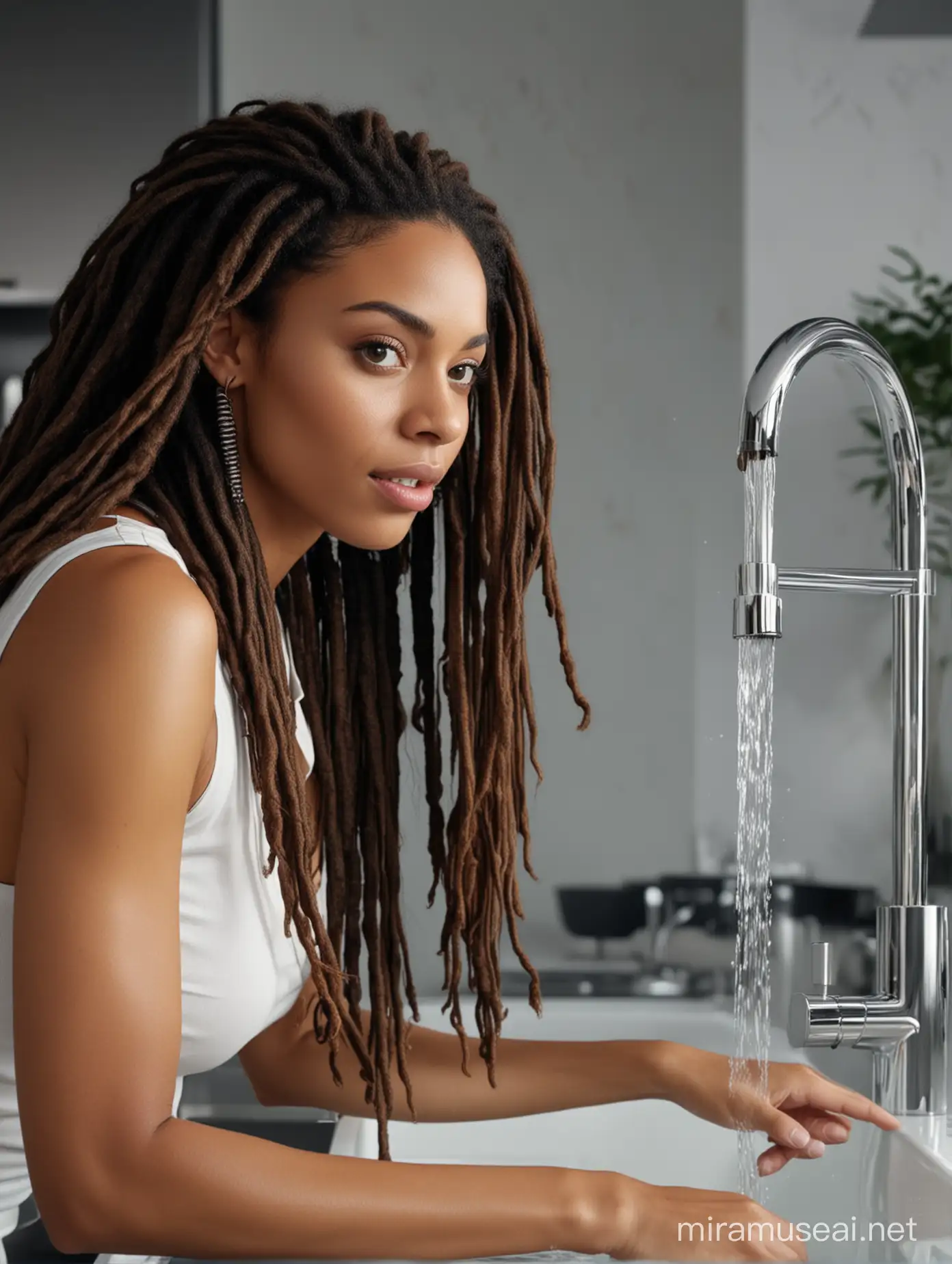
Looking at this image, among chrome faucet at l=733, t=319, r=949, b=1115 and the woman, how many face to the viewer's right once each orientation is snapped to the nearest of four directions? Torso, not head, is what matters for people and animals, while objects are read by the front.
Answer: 1

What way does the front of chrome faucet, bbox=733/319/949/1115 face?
to the viewer's left

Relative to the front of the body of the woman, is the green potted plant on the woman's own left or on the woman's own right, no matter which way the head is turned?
on the woman's own left

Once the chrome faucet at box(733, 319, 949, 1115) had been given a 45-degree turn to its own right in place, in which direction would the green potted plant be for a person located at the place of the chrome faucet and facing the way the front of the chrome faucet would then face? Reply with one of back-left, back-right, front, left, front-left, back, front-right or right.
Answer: front-right

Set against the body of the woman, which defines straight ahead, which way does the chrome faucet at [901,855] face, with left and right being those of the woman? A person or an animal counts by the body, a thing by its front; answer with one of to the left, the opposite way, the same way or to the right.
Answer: the opposite way

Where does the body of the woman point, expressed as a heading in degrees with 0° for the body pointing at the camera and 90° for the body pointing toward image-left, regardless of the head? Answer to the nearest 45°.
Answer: approximately 270°

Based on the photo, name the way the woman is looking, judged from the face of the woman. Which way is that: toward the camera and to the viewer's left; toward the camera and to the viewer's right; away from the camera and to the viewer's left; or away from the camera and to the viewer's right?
toward the camera and to the viewer's right
